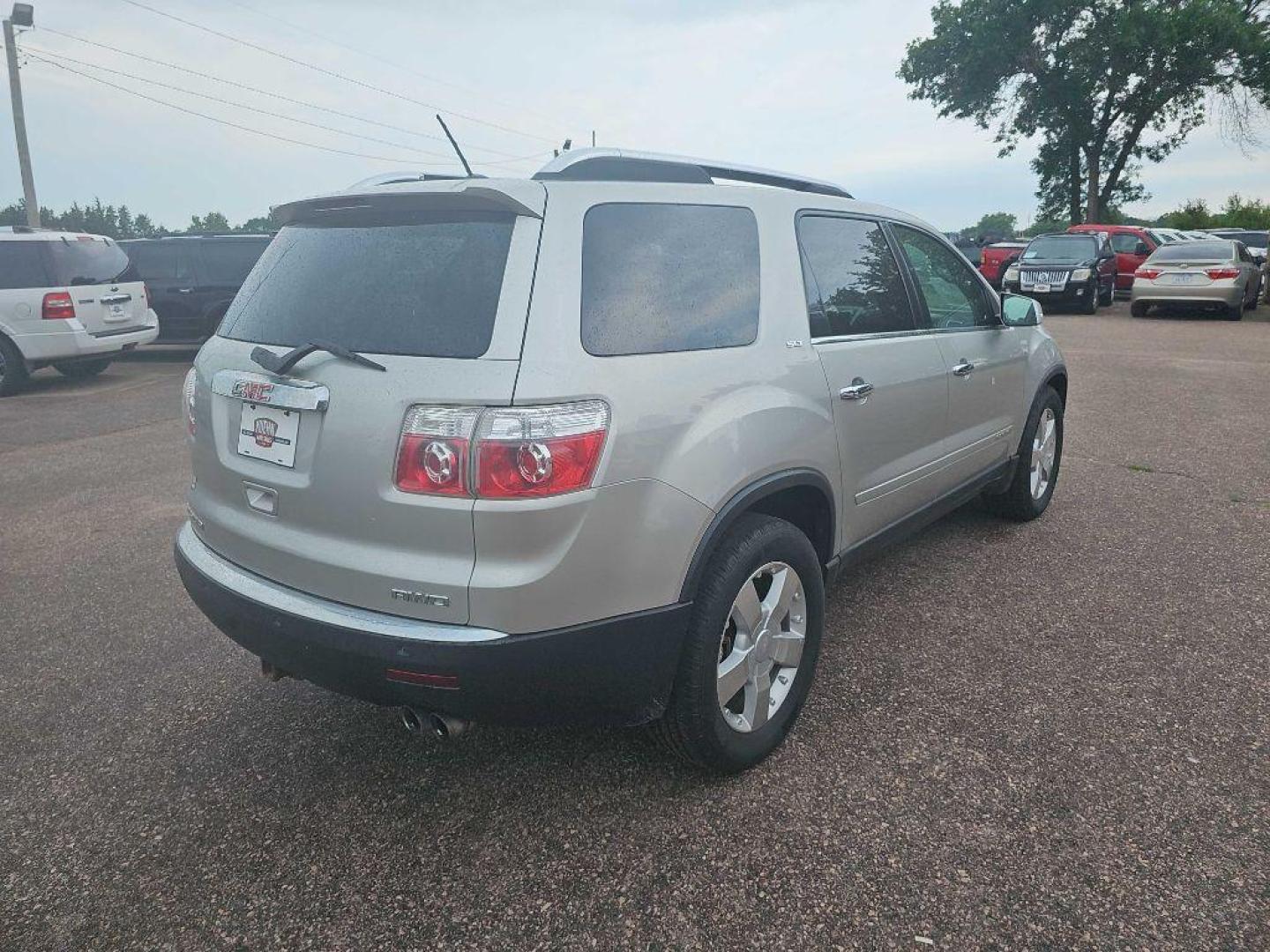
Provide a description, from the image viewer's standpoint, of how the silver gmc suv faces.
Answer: facing away from the viewer and to the right of the viewer

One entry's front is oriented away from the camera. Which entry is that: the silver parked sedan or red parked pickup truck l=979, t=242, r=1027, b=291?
the silver parked sedan

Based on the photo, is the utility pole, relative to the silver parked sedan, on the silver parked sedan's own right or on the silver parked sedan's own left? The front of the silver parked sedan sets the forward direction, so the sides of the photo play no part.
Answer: on the silver parked sedan's own left

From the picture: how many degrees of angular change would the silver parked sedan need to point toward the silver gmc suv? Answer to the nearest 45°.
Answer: approximately 180°

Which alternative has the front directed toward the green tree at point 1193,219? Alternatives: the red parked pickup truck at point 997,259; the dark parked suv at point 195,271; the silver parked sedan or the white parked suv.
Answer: the silver parked sedan

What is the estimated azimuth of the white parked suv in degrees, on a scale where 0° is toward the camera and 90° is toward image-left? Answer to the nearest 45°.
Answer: approximately 135°

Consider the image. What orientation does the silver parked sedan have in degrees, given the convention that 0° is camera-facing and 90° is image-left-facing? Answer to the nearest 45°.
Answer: approximately 180°

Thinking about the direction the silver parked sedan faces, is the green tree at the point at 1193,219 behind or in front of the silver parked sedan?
in front

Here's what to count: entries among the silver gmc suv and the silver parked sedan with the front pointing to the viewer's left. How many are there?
0
